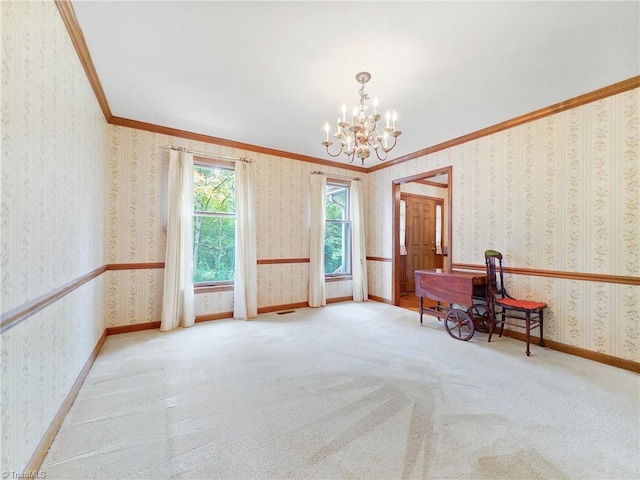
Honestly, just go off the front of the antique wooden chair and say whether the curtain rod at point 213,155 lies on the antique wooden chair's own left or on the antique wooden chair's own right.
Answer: on the antique wooden chair's own right

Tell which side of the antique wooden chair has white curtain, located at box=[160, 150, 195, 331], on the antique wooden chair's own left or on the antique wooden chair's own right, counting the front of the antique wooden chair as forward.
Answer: on the antique wooden chair's own right

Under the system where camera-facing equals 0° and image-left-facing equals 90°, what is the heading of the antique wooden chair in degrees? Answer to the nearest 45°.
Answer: approximately 315°

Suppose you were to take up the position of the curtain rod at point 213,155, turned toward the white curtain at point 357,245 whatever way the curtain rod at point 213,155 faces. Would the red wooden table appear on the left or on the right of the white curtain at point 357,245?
right

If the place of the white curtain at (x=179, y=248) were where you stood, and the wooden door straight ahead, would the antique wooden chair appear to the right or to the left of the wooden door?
right
